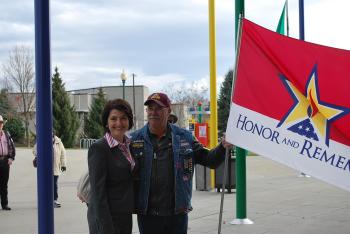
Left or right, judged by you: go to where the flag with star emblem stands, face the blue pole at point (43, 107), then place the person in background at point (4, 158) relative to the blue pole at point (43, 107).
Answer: right

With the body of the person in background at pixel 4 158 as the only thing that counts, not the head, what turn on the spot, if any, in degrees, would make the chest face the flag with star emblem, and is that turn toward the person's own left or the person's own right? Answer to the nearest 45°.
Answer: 0° — they already face it

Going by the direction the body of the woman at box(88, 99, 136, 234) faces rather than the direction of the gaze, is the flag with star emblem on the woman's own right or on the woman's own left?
on the woman's own left

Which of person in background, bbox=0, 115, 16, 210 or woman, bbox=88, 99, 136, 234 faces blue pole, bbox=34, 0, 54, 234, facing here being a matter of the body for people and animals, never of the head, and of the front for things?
the person in background

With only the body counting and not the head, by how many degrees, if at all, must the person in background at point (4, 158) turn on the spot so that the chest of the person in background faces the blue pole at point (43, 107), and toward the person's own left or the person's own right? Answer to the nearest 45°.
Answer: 0° — they already face it

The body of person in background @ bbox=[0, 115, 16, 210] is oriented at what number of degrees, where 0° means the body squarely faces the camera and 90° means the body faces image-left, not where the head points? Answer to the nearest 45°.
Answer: approximately 0°

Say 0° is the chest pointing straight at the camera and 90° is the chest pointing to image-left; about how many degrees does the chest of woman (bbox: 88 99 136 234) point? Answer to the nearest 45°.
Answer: approximately 315°
